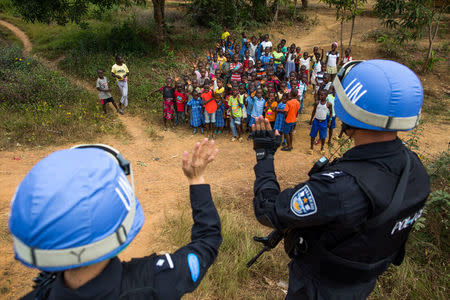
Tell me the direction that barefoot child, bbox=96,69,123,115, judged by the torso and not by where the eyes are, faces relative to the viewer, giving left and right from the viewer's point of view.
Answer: facing the viewer and to the right of the viewer

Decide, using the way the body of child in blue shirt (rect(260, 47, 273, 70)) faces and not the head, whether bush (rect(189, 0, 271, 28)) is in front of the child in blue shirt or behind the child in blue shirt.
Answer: behind

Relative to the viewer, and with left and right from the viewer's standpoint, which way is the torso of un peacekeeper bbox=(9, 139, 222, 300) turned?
facing away from the viewer and to the right of the viewer

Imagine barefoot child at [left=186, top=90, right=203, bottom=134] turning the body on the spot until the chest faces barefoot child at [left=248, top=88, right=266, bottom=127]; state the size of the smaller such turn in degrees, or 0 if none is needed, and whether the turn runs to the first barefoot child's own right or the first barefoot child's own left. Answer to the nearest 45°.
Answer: approximately 45° to the first barefoot child's own left

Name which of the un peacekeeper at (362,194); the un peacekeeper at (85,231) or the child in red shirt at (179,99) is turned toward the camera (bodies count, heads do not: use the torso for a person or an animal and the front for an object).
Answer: the child in red shirt

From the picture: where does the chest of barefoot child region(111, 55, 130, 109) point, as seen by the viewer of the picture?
toward the camera

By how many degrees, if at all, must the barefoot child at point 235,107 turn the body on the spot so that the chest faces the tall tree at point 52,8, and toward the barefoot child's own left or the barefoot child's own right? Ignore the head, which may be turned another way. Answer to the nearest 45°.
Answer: approximately 135° to the barefoot child's own right

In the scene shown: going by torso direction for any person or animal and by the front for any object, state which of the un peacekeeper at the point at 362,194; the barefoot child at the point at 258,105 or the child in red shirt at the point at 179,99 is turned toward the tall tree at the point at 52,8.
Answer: the un peacekeeper

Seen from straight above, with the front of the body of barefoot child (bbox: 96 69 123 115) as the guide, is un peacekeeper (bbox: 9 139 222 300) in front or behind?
in front

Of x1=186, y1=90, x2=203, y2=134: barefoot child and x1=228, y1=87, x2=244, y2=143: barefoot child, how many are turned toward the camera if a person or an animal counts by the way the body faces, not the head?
2

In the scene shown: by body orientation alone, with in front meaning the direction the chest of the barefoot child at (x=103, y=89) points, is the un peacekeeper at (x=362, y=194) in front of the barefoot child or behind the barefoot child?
in front

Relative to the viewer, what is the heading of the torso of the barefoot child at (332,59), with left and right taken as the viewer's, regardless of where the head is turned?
facing the viewer

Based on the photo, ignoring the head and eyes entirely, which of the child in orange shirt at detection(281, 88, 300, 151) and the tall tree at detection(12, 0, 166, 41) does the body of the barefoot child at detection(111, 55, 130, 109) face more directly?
the child in orange shirt

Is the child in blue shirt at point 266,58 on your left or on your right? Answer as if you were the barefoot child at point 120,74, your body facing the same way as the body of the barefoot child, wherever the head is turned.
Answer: on your left

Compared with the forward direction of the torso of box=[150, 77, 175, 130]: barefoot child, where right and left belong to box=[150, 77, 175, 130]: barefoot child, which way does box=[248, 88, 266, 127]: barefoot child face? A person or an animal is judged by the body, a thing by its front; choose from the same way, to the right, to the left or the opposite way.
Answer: the same way

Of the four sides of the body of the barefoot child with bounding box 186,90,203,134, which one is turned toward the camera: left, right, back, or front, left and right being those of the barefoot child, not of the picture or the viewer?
front

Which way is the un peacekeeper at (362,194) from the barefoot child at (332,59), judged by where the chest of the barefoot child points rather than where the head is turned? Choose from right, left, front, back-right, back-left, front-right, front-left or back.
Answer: front

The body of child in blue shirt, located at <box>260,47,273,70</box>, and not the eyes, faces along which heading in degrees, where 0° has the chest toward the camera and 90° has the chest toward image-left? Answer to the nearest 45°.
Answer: approximately 0°
